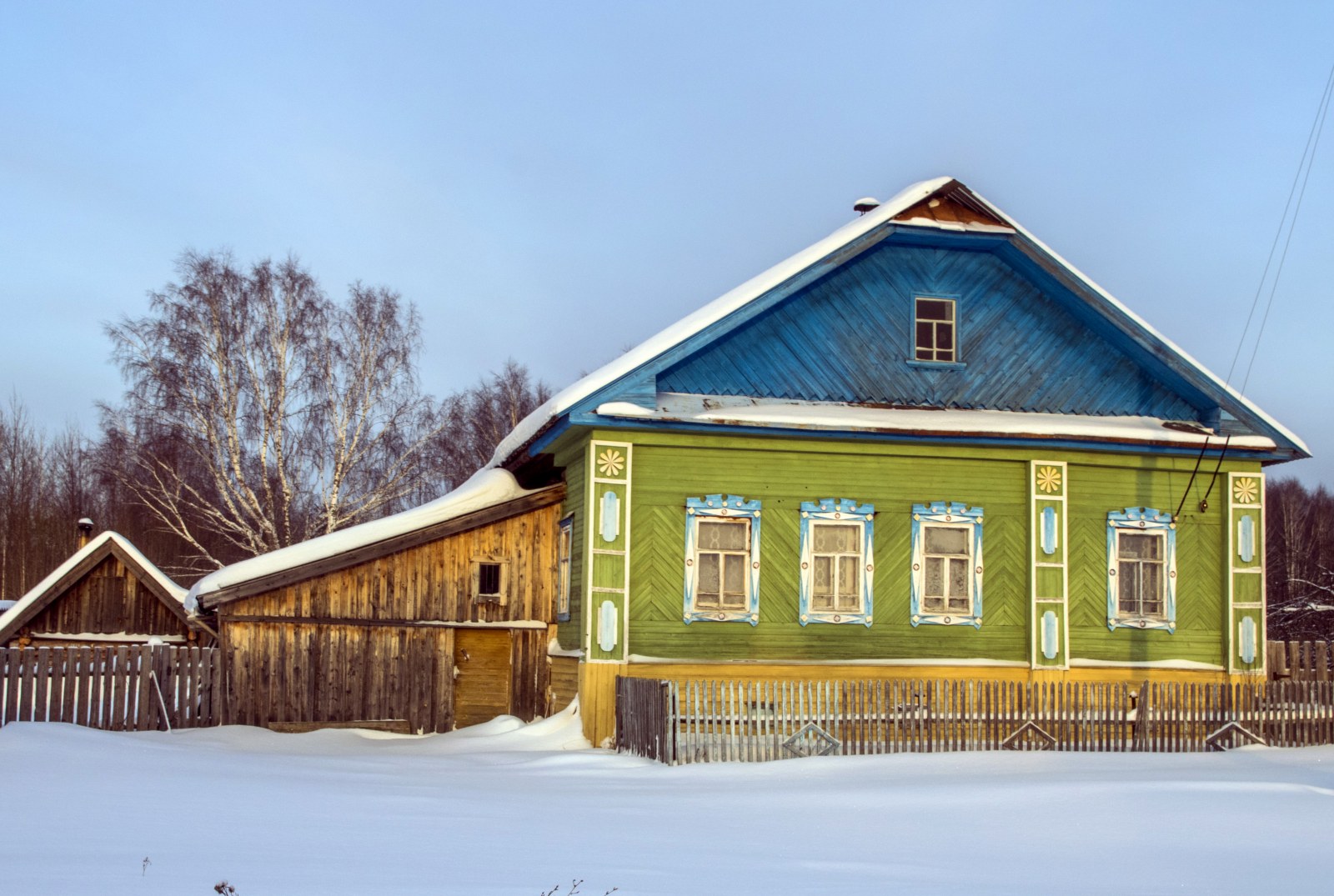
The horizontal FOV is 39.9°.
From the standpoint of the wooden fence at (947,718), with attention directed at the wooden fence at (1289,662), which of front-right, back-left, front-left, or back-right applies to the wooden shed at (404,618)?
back-left

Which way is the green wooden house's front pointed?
toward the camera

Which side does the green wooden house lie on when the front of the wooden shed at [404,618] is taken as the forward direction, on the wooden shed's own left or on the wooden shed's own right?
on the wooden shed's own left

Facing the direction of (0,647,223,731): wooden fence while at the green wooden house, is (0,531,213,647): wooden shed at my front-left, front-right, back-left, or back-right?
front-right

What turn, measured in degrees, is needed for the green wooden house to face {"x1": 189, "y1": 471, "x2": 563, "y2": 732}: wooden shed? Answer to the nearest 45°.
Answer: approximately 90° to its right

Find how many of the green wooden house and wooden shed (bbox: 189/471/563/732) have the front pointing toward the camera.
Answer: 2

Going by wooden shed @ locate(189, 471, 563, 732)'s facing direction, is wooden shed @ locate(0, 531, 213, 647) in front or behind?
behind

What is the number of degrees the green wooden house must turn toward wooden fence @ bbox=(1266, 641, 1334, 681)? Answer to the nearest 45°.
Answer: approximately 135° to its left

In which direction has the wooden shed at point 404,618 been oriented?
toward the camera

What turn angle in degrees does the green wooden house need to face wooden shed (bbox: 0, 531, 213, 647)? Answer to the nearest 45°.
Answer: approximately 90° to its right
